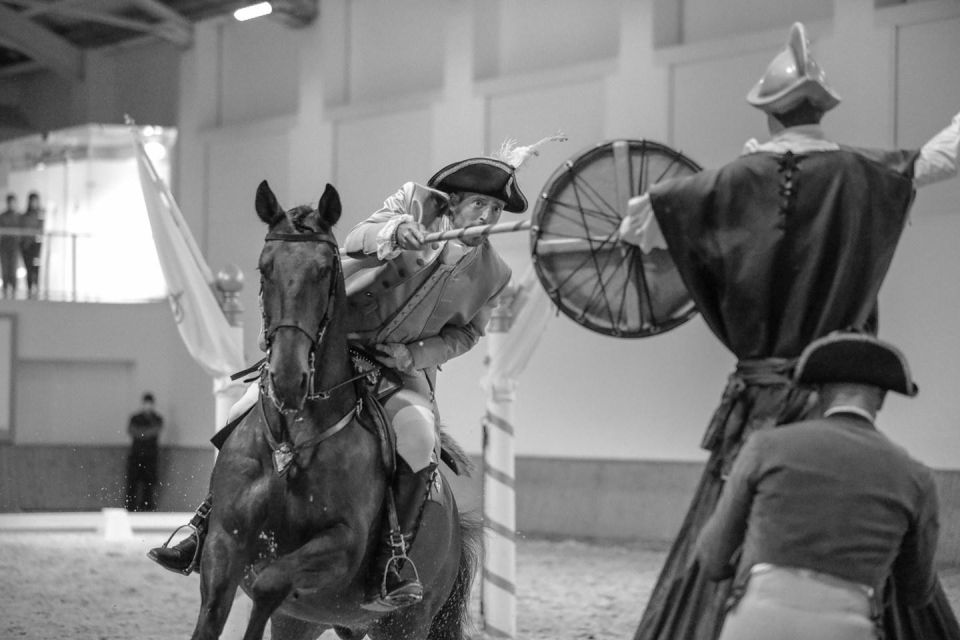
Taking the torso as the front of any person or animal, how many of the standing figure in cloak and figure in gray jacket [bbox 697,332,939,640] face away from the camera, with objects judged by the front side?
2

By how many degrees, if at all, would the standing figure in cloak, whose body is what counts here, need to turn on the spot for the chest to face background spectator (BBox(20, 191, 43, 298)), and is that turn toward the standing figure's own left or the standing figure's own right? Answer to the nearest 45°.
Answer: approximately 45° to the standing figure's own left

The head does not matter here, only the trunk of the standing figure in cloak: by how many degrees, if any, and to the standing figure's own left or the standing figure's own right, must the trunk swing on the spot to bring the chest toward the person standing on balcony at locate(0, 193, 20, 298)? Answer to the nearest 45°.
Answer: approximately 45° to the standing figure's own left

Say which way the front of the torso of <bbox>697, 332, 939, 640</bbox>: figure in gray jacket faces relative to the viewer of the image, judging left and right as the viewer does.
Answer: facing away from the viewer

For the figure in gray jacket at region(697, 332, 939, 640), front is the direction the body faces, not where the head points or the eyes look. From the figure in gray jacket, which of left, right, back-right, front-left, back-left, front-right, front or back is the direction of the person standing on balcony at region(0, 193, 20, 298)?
front-left

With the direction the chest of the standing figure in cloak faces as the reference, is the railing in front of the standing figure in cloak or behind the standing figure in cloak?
in front

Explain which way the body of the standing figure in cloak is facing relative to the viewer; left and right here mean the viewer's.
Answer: facing away from the viewer

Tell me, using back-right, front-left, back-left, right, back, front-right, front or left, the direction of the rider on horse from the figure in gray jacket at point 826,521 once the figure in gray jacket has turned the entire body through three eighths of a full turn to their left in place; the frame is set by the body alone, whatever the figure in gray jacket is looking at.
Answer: right

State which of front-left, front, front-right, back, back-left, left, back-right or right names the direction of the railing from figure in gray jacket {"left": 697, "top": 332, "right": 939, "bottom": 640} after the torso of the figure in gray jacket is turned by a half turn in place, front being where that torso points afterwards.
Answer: back-right
